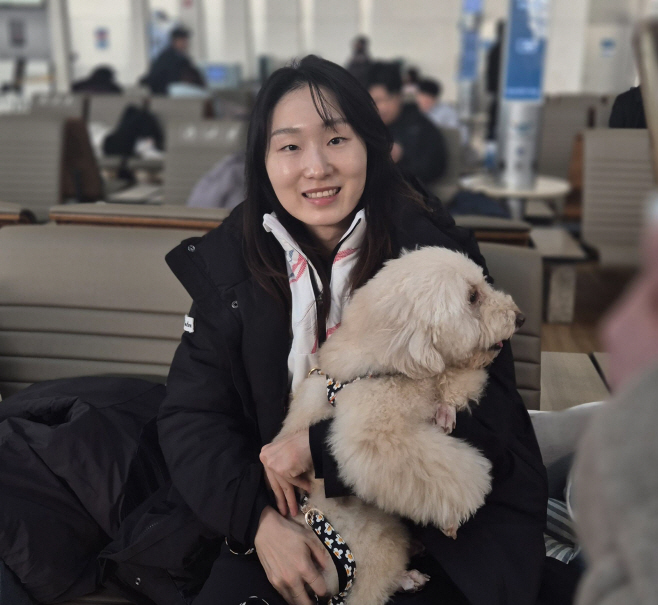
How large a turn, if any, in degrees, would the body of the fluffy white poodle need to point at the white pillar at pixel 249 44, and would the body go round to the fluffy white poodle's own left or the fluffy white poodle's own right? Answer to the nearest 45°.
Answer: approximately 90° to the fluffy white poodle's own left

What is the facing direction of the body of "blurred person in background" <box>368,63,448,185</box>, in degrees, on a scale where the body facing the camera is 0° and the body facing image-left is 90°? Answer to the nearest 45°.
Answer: approximately 45°

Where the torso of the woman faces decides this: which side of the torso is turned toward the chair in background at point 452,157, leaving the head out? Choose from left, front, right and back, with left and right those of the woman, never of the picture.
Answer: back

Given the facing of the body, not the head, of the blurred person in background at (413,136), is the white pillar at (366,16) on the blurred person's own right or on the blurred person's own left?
on the blurred person's own right

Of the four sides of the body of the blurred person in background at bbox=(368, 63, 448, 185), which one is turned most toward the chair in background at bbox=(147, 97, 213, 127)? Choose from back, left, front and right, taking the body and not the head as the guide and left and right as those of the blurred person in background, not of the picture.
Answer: right

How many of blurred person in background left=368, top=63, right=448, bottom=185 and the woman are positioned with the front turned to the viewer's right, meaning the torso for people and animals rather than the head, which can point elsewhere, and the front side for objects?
0

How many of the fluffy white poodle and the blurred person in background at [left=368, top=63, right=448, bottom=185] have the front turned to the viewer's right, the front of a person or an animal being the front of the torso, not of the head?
1

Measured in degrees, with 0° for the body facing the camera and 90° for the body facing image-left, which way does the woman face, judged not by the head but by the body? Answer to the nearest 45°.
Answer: approximately 0°

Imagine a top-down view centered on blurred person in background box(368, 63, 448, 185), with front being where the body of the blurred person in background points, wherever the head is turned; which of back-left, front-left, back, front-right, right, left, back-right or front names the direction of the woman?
front-left

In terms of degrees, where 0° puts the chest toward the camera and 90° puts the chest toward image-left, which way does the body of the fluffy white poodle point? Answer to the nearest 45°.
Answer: approximately 270°

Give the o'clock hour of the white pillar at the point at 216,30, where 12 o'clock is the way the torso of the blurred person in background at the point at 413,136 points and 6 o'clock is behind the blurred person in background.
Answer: The white pillar is roughly at 4 o'clock from the blurred person in background.

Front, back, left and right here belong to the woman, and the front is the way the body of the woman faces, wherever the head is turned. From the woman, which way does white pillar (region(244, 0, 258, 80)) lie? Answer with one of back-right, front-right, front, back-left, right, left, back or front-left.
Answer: back

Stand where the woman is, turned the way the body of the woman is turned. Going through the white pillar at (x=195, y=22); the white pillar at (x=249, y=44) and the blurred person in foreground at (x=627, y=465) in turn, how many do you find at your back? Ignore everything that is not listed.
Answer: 2

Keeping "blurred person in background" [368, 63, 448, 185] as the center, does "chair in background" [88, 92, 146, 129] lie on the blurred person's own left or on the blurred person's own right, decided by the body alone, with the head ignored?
on the blurred person's own right

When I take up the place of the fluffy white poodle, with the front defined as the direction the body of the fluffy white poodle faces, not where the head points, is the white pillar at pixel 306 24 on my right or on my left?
on my left
